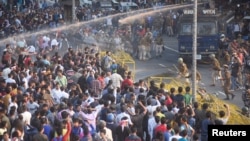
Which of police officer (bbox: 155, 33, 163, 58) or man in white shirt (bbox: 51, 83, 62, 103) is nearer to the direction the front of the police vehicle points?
the man in white shirt

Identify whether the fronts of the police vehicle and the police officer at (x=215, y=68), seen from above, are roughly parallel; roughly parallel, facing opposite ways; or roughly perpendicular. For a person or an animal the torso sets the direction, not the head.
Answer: roughly perpendicular

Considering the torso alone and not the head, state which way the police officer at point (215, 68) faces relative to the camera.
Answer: to the viewer's left

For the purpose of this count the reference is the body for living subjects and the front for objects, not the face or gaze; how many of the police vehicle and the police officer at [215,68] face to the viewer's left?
1

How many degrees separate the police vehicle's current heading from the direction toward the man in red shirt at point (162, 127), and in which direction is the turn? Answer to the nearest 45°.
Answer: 0° — it already faces them

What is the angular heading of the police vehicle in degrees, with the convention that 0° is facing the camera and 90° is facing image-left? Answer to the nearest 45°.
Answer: approximately 0°

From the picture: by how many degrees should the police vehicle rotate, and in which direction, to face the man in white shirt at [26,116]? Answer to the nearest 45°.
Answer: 0° — it already faces them
